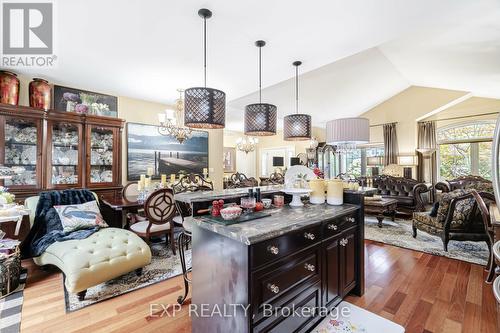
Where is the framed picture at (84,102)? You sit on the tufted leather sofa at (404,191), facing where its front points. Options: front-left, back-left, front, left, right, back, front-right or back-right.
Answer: front

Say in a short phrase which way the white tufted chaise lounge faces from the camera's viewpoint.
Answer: facing the viewer and to the right of the viewer

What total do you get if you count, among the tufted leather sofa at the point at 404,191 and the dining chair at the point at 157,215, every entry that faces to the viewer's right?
0

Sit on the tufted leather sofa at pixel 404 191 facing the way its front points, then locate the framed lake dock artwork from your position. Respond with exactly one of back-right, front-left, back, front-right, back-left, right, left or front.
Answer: front

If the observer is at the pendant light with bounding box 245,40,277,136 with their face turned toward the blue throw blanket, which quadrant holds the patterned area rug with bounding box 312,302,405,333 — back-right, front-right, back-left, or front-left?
back-left

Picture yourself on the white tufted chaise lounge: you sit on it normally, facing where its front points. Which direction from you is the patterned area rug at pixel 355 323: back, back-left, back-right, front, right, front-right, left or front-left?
front

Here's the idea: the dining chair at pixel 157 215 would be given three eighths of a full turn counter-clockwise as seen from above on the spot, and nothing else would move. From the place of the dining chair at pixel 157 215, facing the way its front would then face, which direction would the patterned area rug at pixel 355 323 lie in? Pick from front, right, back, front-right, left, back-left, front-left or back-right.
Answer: front-left

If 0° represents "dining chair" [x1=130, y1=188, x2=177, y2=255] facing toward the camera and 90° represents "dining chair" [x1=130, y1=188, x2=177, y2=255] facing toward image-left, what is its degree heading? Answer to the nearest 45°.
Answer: approximately 135°

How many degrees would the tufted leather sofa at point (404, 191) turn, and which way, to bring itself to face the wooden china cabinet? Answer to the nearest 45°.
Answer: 0° — it already faces it

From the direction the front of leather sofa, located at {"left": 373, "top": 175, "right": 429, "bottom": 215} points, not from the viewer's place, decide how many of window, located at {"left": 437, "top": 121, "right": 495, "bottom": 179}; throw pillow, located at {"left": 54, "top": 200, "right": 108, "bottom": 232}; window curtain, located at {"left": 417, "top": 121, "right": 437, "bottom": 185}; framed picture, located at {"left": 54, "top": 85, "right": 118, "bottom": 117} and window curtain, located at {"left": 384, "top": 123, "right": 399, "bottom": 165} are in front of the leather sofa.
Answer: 2

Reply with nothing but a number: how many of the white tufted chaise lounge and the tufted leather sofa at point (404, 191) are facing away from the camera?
0

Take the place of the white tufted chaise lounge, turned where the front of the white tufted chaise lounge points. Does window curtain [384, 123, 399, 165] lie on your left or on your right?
on your left

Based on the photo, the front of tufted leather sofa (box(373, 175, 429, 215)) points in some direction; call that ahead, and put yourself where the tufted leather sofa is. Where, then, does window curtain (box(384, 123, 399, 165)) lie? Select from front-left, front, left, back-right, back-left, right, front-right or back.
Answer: back-right

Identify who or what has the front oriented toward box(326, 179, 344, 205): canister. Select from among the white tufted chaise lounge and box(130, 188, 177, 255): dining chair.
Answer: the white tufted chaise lounge

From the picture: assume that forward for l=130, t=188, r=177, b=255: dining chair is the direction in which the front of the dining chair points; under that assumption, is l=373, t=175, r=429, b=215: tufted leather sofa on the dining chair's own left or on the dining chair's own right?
on the dining chair's own right

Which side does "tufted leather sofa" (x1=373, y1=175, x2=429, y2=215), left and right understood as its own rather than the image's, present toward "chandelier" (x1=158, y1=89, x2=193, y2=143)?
front

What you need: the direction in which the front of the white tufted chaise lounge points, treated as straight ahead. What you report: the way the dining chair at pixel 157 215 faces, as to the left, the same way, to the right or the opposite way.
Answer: the opposite way
